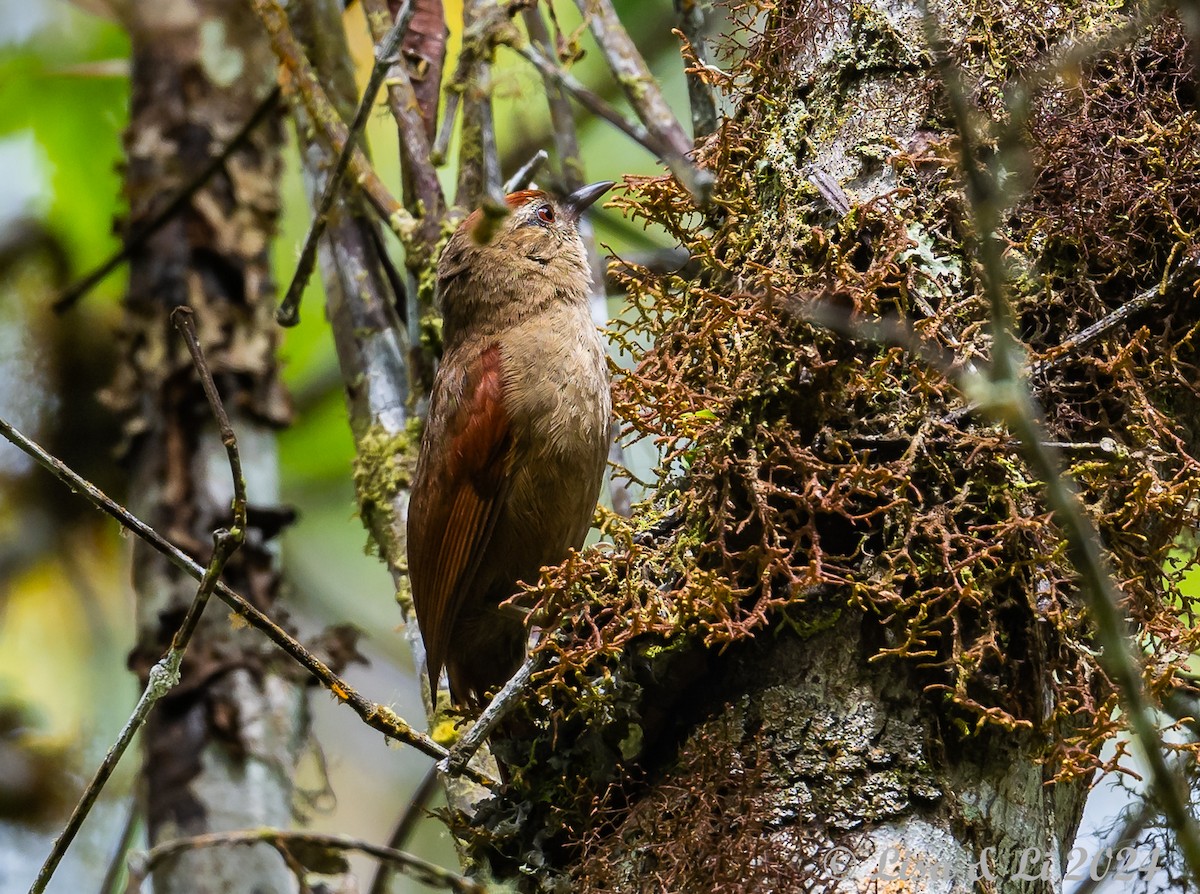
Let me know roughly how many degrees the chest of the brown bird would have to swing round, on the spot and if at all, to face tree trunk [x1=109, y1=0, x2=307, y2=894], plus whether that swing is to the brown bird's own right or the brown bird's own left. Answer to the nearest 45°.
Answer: approximately 135° to the brown bird's own left

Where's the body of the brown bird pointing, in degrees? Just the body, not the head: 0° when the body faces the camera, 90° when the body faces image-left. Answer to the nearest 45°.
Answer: approximately 270°

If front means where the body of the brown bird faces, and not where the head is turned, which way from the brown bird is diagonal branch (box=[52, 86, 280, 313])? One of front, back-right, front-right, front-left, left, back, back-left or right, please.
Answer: back-left
